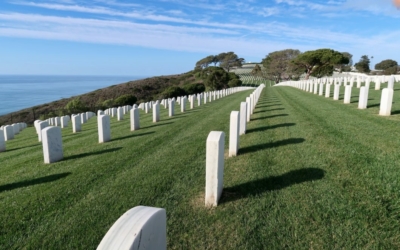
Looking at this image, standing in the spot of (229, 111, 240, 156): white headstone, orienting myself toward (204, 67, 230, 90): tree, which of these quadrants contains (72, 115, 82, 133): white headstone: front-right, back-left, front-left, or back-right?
front-left

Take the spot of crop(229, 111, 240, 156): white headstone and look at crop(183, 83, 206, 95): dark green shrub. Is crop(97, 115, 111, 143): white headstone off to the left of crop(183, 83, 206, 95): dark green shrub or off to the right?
left

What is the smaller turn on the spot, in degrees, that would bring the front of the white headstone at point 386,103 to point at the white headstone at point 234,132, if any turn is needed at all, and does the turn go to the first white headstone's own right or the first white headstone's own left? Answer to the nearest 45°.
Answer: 0° — it already faces it

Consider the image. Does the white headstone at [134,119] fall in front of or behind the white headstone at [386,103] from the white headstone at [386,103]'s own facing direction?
in front

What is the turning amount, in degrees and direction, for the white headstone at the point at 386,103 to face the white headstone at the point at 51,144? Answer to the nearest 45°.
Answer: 0° — it already faces it

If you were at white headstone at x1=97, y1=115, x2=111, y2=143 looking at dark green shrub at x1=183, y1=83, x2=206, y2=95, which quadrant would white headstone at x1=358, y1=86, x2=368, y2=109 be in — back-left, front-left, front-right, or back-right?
front-right

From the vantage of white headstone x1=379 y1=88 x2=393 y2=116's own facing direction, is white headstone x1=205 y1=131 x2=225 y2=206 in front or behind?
in front

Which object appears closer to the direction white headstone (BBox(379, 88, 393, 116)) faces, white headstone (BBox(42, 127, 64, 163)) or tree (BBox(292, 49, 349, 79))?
the white headstone

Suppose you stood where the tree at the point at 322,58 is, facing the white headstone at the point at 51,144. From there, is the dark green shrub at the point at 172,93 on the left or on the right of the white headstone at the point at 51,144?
right

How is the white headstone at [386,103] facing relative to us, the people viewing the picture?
facing the viewer and to the left of the viewer

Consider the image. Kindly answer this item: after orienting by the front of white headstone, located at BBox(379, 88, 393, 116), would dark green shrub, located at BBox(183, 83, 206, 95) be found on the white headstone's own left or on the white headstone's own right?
on the white headstone's own right

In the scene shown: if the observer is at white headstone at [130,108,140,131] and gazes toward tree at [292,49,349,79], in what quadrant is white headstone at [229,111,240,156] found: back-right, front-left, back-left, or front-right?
back-right

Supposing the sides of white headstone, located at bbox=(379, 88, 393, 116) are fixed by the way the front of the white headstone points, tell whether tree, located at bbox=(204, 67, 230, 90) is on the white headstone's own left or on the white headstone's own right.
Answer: on the white headstone's own right
